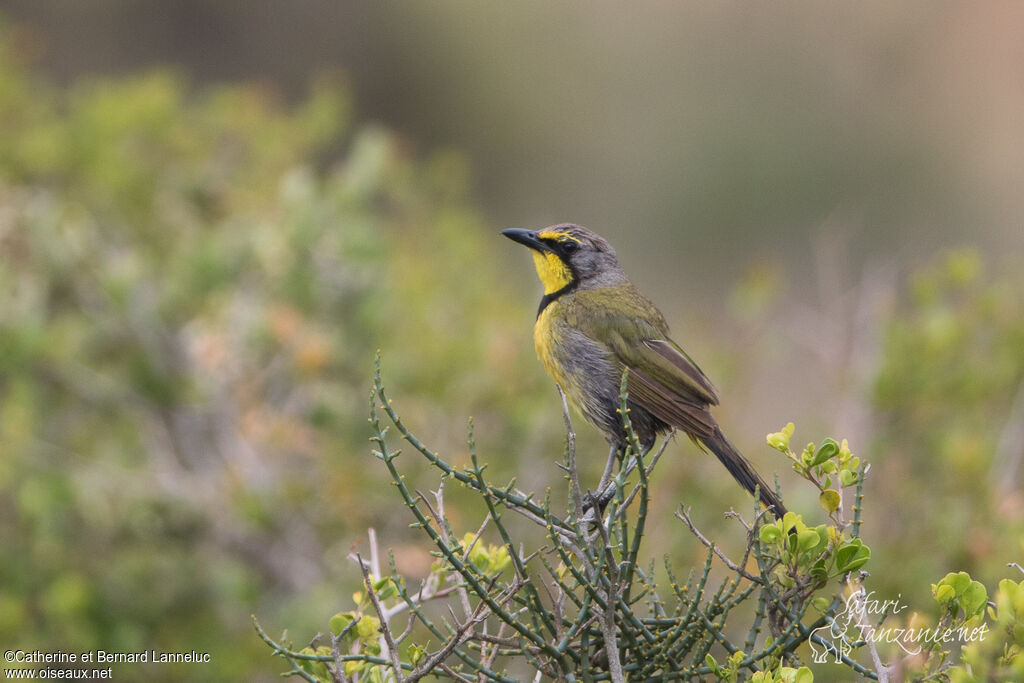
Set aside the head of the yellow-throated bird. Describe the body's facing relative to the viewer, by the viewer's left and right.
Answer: facing to the left of the viewer
